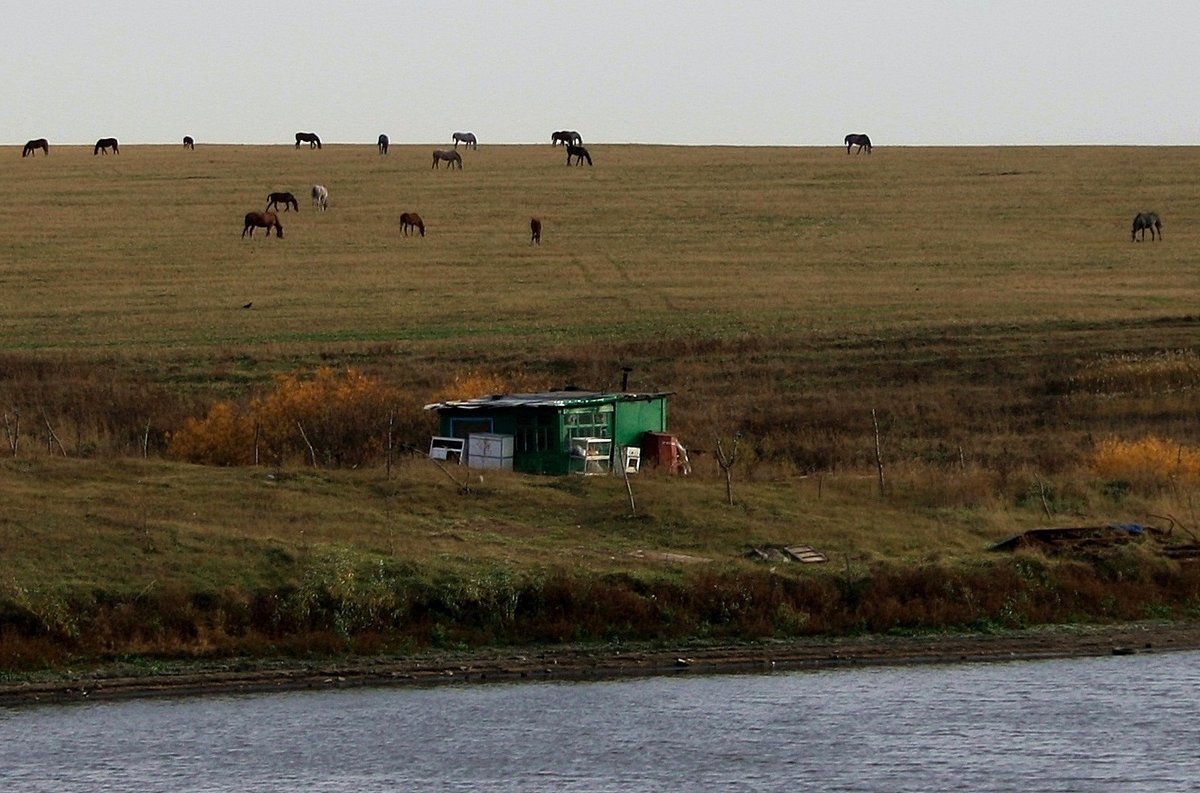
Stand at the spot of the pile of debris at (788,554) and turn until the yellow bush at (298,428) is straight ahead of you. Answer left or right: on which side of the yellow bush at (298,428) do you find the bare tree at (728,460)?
right

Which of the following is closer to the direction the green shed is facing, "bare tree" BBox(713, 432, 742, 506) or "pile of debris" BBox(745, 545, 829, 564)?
the pile of debris

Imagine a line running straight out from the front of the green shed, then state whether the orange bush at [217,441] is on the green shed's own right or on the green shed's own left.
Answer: on the green shed's own right

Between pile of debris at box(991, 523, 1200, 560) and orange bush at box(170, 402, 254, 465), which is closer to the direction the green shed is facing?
the pile of debris

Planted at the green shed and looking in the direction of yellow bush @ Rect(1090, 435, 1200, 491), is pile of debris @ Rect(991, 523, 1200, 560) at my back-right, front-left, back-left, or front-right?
front-right

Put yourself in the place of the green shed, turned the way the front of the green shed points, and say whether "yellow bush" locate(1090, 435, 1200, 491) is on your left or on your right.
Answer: on your left

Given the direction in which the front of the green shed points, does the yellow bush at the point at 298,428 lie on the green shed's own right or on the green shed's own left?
on the green shed's own right

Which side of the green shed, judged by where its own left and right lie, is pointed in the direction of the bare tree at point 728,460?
left

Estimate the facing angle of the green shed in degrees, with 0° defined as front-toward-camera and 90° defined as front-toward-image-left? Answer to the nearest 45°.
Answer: approximately 0°

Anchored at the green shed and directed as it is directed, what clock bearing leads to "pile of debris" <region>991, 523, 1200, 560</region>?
The pile of debris is roughly at 10 o'clock from the green shed.
